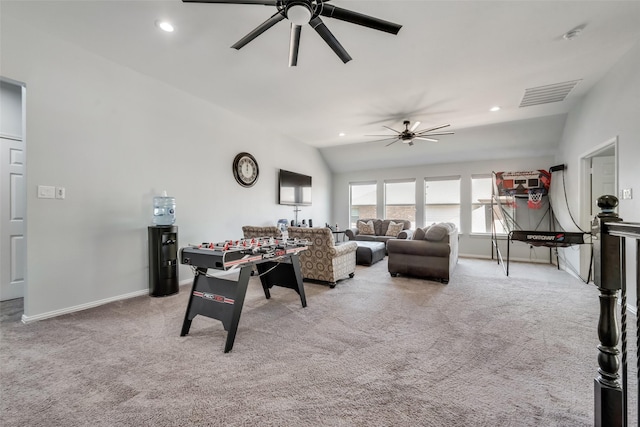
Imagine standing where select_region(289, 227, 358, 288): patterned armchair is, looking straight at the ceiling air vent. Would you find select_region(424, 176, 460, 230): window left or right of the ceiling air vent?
left

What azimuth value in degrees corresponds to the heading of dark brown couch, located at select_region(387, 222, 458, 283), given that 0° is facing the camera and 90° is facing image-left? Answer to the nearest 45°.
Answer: approximately 90°

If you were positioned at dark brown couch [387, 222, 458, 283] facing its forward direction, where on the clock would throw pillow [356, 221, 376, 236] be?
The throw pillow is roughly at 2 o'clock from the dark brown couch.

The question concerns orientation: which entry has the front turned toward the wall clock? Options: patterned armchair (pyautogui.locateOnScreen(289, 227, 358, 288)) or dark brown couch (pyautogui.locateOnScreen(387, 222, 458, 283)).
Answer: the dark brown couch

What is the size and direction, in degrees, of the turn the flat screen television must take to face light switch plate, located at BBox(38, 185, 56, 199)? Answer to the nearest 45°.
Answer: approximately 90° to its right

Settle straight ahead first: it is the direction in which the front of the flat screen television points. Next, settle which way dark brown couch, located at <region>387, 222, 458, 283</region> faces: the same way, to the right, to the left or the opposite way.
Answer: the opposite way

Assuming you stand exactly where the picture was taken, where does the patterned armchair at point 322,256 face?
facing away from the viewer and to the right of the viewer

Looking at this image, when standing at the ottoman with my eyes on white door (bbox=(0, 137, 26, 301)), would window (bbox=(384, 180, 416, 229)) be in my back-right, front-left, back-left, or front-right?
back-right

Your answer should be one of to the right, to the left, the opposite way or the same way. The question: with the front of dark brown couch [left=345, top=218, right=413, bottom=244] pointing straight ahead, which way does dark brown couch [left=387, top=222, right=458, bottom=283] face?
to the right

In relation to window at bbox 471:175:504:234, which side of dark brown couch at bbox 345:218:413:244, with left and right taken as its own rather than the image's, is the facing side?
left
